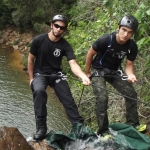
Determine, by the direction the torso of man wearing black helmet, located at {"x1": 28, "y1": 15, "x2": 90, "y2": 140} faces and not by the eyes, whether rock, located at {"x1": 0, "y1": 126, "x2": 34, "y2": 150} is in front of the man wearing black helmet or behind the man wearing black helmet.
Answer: in front

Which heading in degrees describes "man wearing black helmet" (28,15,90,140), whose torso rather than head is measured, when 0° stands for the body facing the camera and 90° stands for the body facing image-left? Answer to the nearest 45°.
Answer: approximately 0°

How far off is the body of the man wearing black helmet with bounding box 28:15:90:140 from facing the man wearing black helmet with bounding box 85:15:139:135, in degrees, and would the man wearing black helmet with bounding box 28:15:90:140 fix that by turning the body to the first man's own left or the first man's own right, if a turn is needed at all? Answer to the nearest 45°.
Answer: approximately 90° to the first man's own left

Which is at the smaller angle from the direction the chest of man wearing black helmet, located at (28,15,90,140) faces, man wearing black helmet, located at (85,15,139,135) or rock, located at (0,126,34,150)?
the rock
